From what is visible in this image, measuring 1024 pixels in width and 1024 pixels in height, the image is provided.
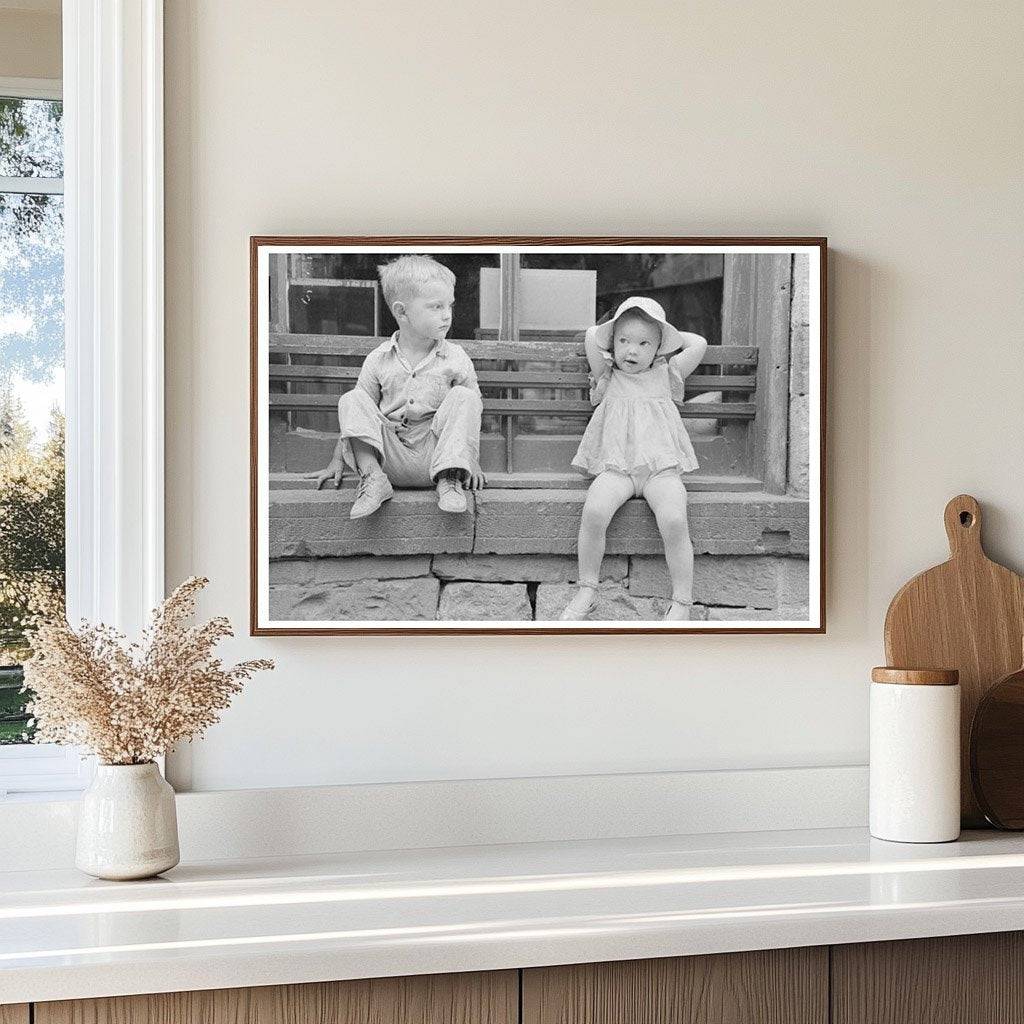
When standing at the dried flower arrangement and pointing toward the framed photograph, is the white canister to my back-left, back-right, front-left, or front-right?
front-right

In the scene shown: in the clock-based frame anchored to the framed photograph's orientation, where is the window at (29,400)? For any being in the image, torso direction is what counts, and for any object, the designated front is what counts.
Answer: The window is roughly at 3 o'clock from the framed photograph.

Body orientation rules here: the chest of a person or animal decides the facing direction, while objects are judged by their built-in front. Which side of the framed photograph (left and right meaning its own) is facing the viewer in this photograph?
front
